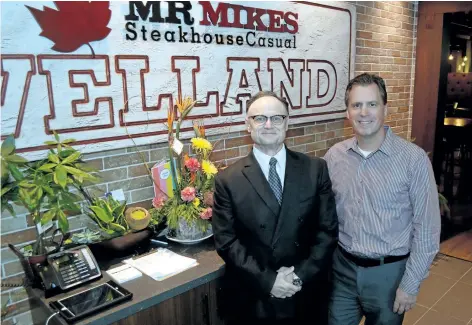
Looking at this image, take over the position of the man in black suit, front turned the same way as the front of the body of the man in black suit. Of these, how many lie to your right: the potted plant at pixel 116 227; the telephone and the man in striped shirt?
2

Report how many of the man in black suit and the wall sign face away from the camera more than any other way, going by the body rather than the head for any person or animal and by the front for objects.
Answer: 0

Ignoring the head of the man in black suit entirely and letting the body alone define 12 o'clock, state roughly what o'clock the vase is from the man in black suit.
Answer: The vase is roughly at 4 o'clock from the man in black suit.

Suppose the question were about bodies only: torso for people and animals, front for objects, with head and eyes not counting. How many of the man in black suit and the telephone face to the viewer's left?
0

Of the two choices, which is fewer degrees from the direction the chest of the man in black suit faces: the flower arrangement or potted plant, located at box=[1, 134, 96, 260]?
the potted plant

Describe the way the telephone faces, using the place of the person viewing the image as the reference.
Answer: facing the viewer and to the right of the viewer

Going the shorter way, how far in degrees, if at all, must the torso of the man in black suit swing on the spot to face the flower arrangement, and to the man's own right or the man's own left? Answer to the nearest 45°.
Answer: approximately 135° to the man's own right

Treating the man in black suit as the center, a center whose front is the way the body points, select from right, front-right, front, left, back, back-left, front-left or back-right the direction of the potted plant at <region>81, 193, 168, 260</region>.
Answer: right

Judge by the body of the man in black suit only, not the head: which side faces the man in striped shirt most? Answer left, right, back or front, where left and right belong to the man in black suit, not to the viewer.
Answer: left

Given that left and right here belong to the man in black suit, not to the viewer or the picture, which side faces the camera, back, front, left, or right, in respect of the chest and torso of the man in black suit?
front

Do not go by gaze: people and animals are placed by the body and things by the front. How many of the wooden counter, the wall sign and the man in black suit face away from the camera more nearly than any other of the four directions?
0

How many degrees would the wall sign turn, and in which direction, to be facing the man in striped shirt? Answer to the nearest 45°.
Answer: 0° — it already faces them

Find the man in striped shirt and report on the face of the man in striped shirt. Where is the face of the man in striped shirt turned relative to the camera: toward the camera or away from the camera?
toward the camera
